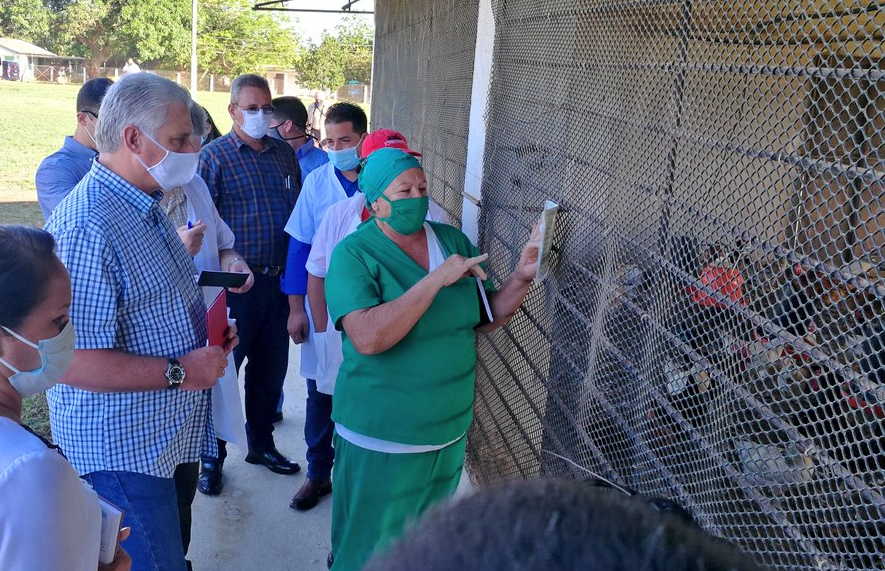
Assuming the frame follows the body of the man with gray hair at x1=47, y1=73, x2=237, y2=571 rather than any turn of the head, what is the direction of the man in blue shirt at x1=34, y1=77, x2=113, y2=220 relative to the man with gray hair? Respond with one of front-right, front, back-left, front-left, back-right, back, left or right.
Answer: left

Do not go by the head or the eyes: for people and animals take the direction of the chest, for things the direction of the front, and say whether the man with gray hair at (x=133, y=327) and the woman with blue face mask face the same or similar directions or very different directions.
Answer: same or similar directions

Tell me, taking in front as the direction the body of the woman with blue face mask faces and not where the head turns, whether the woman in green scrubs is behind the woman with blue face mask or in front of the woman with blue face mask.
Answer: in front

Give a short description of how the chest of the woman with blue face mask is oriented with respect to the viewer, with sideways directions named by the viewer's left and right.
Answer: facing to the right of the viewer

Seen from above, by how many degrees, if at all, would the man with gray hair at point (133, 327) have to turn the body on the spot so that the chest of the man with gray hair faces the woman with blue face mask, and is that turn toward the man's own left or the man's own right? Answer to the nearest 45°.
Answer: approximately 90° to the man's own right

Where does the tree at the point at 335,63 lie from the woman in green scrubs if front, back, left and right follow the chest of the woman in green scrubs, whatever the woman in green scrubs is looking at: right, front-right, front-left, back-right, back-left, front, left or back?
back-left

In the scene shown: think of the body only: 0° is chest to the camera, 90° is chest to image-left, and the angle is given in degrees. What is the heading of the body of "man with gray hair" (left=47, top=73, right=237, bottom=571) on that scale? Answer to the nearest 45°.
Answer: approximately 270°

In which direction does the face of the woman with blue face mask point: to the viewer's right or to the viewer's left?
to the viewer's right

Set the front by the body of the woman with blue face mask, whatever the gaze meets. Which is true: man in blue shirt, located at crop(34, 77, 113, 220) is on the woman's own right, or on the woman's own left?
on the woman's own left

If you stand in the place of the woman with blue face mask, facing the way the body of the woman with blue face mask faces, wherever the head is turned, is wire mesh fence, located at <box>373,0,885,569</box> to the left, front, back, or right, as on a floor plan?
front

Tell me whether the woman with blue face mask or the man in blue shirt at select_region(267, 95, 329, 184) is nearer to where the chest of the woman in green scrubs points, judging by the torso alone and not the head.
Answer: the woman with blue face mask
